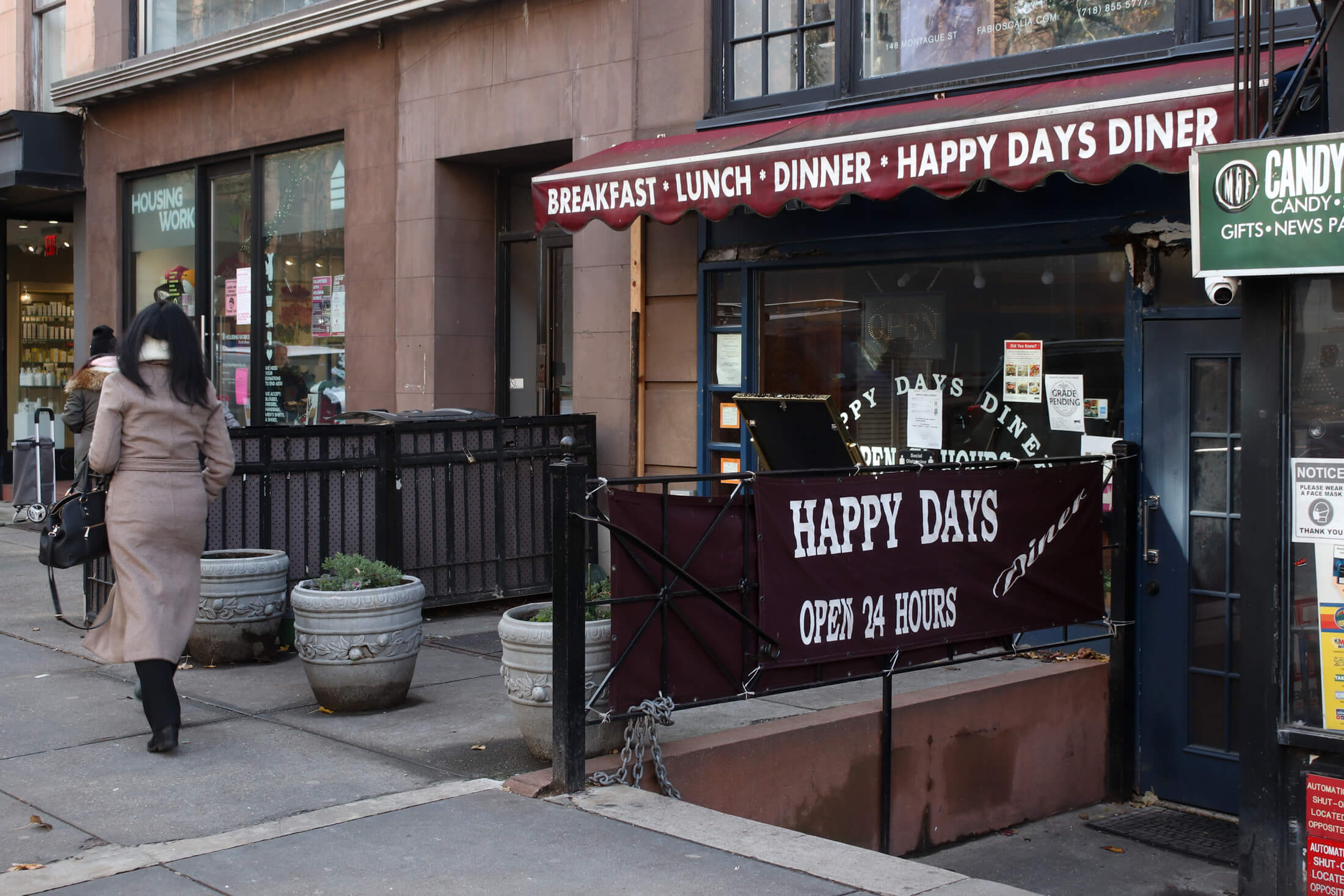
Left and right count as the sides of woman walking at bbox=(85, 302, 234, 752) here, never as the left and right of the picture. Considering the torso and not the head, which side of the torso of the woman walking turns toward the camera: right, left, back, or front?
back

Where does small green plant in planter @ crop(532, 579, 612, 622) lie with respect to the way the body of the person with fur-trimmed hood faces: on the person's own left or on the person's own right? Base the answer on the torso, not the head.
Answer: on the person's own right

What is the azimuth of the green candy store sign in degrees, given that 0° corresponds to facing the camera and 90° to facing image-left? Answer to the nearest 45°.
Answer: approximately 45°

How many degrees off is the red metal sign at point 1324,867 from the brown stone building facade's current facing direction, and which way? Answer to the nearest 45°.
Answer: approximately 45° to its left

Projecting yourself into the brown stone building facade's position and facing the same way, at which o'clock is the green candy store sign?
The green candy store sign is roughly at 10 o'clock from the brown stone building facade.

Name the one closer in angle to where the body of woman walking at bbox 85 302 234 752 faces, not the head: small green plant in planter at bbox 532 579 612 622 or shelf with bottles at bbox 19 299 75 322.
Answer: the shelf with bottles

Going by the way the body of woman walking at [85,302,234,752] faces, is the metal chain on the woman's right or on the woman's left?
on the woman's right

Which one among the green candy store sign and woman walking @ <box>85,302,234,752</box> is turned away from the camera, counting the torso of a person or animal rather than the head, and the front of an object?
the woman walking

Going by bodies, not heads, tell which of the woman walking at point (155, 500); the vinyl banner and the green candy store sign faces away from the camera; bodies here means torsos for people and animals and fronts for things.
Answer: the woman walking

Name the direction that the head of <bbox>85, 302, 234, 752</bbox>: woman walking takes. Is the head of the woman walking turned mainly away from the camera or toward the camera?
away from the camera
